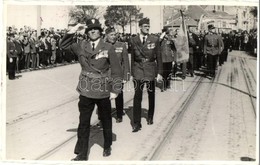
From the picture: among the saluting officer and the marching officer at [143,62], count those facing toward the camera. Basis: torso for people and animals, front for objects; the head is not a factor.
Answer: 2

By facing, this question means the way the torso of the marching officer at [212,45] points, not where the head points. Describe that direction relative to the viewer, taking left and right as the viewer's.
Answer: facing the viewer

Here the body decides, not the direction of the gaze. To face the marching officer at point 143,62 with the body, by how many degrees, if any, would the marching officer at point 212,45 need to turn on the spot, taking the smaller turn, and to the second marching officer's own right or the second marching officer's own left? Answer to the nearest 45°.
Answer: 0° — they already face them

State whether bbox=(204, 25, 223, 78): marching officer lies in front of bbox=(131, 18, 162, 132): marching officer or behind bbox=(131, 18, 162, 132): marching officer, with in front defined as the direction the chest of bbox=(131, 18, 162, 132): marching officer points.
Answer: behind

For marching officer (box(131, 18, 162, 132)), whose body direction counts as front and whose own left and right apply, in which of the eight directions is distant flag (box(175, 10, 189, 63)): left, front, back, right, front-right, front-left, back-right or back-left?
back

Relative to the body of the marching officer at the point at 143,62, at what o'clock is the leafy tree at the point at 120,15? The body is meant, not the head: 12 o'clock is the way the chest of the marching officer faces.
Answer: The leafy tree is roughly at 6 o'clock from the marching officer.

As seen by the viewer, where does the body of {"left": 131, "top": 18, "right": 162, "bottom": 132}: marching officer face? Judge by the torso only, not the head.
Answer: toward the camera

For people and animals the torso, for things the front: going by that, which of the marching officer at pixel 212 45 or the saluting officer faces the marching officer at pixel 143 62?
the marching officer at pixel 212 45
